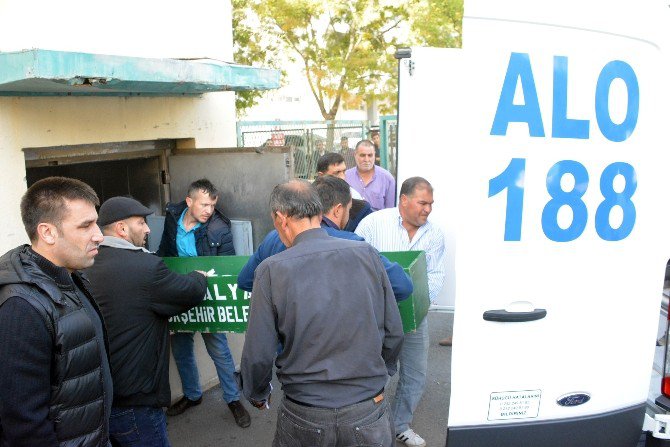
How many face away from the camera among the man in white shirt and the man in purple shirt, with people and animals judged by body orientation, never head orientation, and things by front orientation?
0

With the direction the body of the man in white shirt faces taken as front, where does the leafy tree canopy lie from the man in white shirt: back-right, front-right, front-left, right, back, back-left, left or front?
back-left

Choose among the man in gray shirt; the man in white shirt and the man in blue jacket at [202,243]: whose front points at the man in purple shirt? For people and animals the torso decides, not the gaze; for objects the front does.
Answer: the man in gray shirt

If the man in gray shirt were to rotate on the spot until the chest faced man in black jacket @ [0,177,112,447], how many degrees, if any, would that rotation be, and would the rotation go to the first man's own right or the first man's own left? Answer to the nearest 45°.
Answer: approximately 90° to the first man's own left

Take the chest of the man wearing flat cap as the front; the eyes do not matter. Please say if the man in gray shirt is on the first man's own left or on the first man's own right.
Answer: on the first man's own right

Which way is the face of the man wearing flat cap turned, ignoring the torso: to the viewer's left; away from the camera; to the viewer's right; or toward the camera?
to the viewer's right

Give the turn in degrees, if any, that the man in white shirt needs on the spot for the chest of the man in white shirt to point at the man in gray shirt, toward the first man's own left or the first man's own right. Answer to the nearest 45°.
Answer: approximately 45° to the first man's own right

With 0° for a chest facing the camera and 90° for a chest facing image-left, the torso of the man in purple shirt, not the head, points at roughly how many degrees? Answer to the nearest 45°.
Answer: approximately 0°

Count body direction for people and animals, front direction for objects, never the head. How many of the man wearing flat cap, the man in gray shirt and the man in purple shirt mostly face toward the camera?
1

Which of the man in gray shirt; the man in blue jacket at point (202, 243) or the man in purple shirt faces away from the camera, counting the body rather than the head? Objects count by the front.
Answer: the man in gray shirt

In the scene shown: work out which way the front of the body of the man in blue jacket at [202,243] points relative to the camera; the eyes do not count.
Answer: toward the camera

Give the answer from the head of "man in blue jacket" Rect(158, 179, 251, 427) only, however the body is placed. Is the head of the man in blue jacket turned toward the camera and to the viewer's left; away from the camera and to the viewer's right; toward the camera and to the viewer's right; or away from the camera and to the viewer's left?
toward the camera and to the viewer's right

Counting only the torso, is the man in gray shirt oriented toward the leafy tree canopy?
yes

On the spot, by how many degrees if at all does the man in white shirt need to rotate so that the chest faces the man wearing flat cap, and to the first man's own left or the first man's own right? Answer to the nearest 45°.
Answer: approximately 90° to the first man's own right

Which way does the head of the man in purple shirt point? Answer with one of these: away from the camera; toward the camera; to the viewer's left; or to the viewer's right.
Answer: toward the camera

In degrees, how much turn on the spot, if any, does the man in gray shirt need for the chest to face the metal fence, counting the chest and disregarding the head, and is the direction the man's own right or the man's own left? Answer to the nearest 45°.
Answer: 0° — they already face it

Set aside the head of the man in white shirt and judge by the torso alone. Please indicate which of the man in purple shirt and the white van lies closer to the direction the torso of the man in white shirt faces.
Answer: the white van
